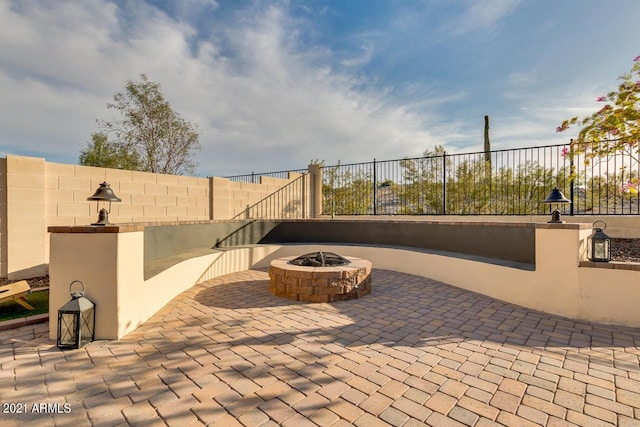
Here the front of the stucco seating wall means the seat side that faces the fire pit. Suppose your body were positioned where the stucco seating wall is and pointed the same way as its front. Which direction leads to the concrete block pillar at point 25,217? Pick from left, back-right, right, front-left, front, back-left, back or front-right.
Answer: right

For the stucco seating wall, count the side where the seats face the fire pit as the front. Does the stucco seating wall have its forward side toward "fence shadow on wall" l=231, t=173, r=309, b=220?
no

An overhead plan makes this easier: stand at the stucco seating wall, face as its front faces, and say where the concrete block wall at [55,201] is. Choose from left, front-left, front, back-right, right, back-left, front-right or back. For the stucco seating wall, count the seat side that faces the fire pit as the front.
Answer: right

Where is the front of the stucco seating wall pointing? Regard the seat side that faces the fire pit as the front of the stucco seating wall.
toward the camera

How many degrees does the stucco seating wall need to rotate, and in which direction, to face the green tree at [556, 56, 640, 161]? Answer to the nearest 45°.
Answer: approximately 90° to its left

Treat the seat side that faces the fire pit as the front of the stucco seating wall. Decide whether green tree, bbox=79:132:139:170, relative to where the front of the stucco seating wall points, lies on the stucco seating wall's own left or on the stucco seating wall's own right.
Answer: on the stucco seating wall's own right

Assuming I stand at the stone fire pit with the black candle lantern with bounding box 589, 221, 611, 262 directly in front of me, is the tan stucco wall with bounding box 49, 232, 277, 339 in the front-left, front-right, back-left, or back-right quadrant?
back-right

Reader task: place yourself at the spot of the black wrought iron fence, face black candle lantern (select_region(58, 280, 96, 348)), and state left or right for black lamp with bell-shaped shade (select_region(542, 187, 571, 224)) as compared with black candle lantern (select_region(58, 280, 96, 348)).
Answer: left

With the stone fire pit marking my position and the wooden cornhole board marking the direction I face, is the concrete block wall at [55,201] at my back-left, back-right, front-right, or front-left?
front-right

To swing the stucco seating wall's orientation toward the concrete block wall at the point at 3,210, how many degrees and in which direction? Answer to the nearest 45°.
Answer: approximately 90° to its right
